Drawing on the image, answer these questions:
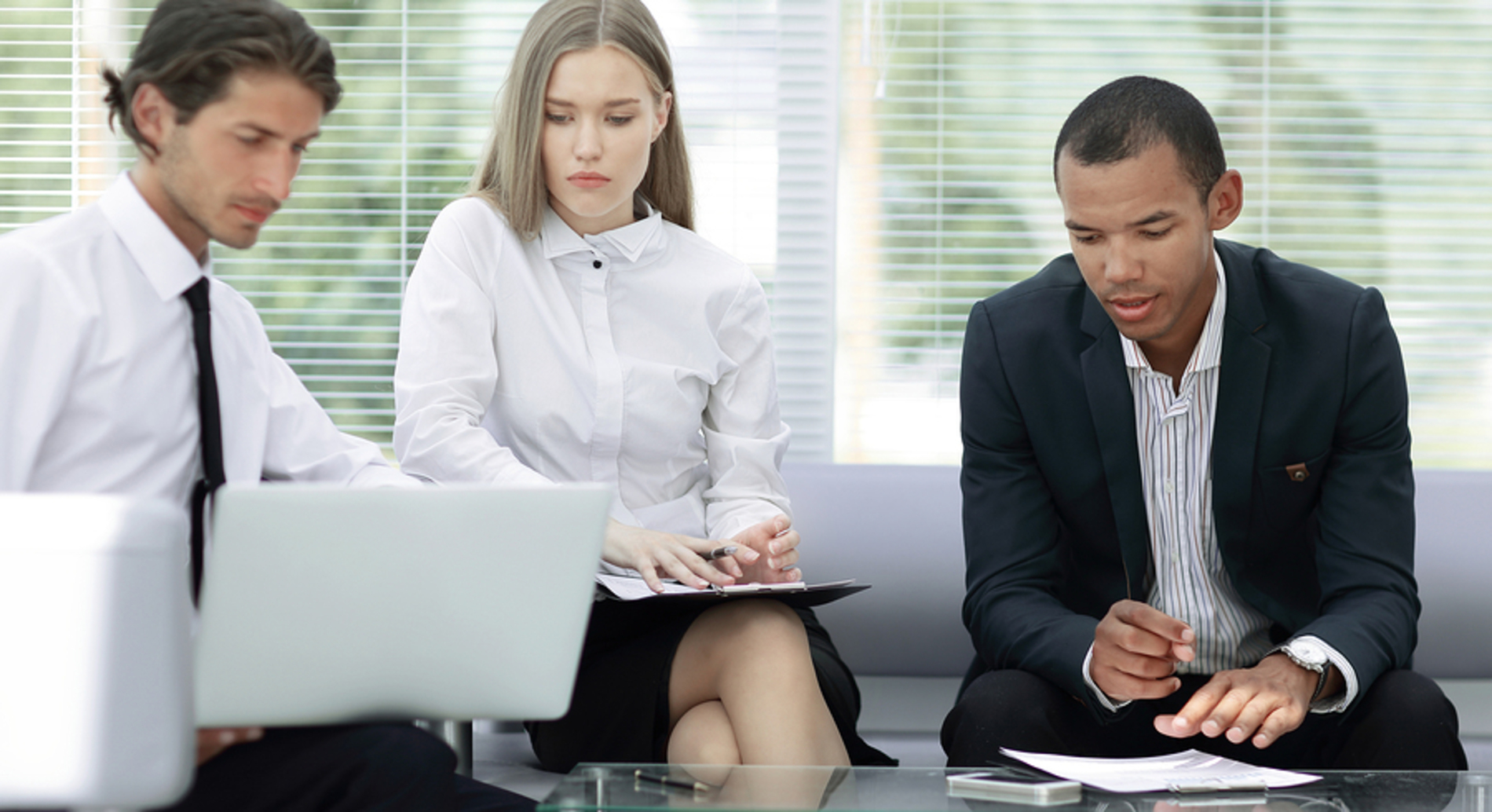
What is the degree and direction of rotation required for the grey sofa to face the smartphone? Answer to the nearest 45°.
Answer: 0° — it already faces it

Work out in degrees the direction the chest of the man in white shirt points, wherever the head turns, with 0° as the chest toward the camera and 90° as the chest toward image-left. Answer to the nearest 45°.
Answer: approximately 315°

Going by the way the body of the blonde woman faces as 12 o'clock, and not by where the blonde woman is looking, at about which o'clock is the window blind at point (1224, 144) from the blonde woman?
The window blind is roughly at 8 o'clock from the blonde woman.

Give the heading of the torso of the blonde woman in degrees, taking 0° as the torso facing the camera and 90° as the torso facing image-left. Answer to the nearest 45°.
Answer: approximately 0°

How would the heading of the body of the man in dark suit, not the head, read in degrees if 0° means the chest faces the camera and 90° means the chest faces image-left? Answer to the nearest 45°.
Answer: approximately 0°

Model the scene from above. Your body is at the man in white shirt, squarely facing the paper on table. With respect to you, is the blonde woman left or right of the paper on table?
left

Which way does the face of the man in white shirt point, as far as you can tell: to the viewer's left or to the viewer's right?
to the viewer's right

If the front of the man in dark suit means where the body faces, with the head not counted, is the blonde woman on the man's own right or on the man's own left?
on the man's own right

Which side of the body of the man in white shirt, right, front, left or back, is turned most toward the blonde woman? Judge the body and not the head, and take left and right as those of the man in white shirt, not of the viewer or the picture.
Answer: left
